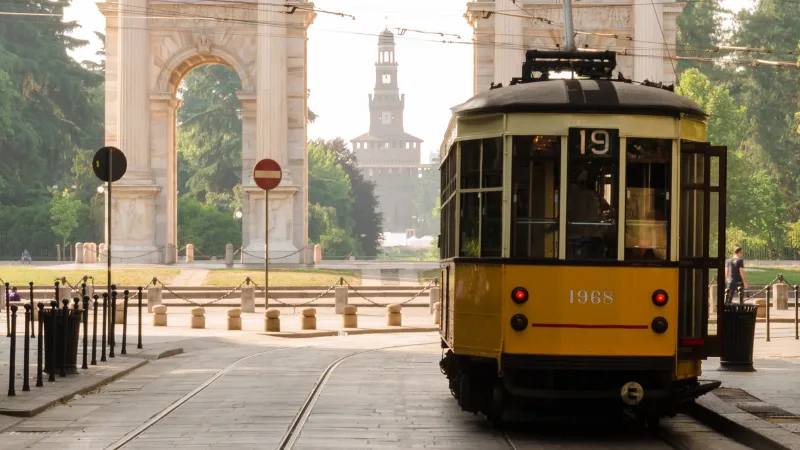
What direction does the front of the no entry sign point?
toward the camera

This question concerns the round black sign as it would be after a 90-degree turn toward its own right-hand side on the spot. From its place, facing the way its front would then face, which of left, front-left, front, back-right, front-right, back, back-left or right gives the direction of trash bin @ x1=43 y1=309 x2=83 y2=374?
right

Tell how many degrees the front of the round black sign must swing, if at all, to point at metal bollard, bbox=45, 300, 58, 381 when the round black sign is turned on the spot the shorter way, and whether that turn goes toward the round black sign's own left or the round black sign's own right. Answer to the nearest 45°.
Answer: approximately 180°

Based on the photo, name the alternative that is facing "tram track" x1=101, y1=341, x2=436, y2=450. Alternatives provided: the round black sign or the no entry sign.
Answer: the no entry sign

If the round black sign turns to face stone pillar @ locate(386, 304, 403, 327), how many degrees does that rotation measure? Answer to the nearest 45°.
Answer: approximately 45° to its right

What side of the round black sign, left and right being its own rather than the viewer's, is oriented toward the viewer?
back

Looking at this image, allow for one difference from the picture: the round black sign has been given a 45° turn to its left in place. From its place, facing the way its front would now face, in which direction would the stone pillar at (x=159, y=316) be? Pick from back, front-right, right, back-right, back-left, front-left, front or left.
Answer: front-right

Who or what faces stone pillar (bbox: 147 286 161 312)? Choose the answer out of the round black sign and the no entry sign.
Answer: the round black sign

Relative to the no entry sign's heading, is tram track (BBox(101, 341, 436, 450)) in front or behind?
in front

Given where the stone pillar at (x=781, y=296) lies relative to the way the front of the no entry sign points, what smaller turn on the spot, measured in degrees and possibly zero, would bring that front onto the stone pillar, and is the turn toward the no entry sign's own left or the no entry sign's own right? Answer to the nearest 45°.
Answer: approximately 90° to the no entry sign's own left

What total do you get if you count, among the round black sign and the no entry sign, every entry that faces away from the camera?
1
